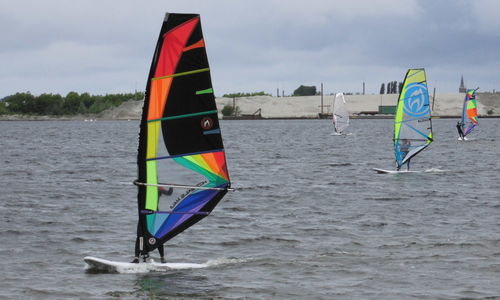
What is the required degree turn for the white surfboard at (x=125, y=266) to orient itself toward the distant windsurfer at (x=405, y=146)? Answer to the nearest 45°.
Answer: approximately 135° to its right

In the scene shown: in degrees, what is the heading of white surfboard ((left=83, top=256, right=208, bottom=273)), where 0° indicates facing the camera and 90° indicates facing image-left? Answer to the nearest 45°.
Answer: approximately 90°

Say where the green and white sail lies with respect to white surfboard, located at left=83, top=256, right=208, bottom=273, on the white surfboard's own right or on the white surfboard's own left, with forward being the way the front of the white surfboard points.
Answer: on the white surfboard's own right
